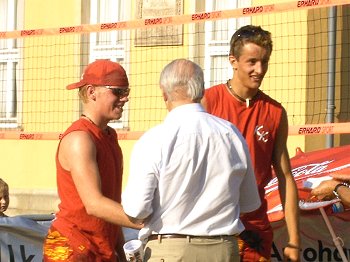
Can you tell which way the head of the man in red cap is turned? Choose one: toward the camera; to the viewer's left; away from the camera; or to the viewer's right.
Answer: to the viewer's right

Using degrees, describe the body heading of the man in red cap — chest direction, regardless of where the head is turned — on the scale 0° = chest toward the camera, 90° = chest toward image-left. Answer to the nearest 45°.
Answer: approximately 270°

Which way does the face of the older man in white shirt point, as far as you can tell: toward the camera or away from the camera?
away from the camera

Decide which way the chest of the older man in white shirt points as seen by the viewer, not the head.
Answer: away from the camera

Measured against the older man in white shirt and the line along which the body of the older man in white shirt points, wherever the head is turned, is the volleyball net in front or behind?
in front

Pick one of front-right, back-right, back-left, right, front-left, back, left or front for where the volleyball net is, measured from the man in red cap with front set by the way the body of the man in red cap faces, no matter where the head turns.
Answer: left
